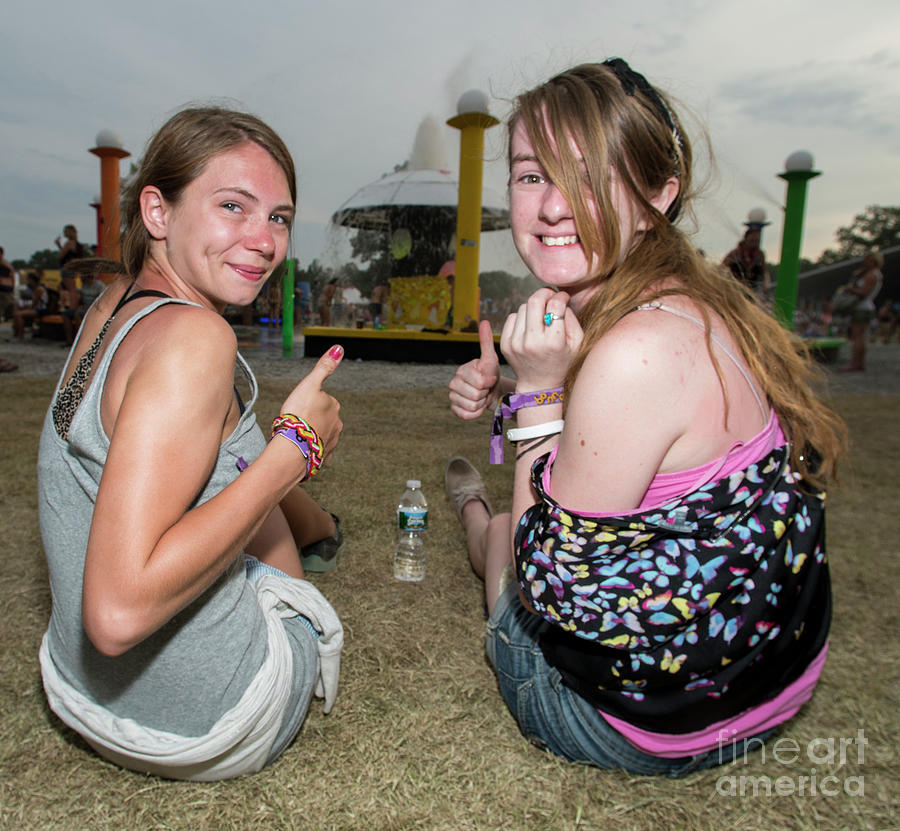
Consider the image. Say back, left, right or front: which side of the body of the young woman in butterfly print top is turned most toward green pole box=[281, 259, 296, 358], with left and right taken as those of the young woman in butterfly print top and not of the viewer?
front

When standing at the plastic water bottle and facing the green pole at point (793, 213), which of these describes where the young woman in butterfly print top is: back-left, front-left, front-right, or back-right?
back-right

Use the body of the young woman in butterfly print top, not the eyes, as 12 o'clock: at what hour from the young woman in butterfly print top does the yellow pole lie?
The yellow pole is roughly at 1 o'clock from the young woman in butterfly print top.

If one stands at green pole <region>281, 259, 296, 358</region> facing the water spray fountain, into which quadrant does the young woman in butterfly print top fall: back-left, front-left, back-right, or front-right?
back-right

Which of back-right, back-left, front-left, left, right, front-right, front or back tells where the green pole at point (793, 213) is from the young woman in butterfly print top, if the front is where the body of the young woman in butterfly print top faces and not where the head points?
front-right

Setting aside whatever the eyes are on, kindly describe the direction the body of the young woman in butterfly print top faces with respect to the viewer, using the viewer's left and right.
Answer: facing away from the viewer and to the left of the viewer

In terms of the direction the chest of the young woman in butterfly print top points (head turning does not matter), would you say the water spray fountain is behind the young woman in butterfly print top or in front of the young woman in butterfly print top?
in front

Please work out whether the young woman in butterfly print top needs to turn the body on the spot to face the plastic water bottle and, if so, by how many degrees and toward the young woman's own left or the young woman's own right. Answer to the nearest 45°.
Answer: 0° — they already face it
